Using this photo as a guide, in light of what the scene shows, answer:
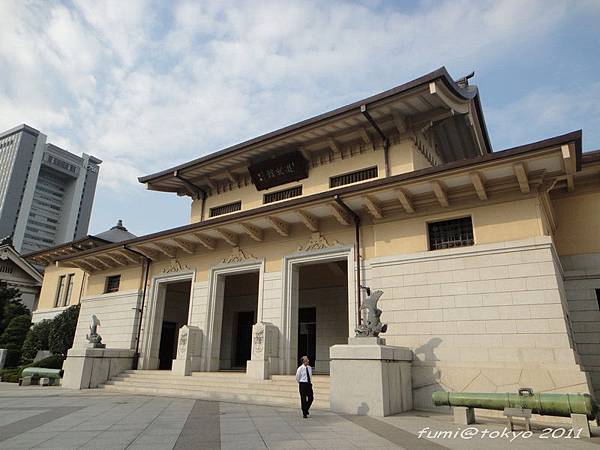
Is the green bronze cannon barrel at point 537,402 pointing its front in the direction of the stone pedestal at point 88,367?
yes

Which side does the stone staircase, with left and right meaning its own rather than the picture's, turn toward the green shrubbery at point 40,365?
right

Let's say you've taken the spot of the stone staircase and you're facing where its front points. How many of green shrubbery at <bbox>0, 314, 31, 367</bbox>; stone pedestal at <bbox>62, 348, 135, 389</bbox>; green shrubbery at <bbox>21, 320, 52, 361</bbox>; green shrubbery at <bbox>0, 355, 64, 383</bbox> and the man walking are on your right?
4

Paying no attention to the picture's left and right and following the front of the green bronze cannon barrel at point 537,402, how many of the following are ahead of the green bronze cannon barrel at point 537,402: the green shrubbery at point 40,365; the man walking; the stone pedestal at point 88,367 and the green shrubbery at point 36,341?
4

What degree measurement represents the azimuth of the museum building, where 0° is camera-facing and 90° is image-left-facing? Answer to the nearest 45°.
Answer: approximately 45°

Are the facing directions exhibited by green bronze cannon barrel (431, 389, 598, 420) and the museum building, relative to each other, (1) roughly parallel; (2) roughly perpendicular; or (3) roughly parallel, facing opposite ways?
roughly perpendicular

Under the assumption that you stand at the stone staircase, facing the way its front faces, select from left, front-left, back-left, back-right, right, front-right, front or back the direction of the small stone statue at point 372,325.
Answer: left

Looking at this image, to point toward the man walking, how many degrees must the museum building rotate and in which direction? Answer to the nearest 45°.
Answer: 0° — it already faces them

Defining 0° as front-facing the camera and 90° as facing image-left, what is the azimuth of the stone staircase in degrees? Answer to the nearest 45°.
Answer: approximately 45°

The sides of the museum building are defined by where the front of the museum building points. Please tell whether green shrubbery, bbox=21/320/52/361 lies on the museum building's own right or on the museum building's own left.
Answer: on the museum building's own right

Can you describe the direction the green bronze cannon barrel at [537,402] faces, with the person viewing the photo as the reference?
facing to the left of the viewer
